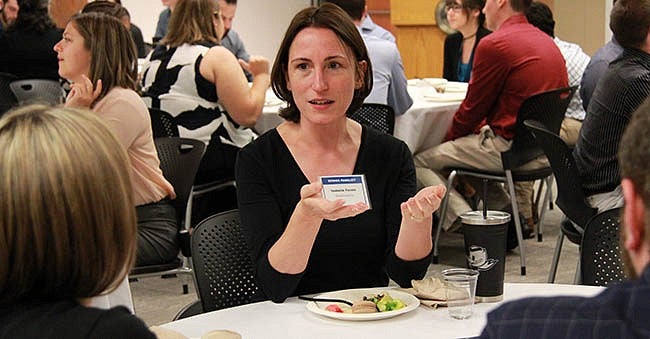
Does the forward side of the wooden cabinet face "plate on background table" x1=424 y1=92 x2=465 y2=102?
yes

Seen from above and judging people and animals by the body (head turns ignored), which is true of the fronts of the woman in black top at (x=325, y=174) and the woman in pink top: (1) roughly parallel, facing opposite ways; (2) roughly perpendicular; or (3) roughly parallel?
roughly perpendicular

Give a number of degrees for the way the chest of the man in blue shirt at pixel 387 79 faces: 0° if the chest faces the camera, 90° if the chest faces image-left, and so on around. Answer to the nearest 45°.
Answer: approximately 180°

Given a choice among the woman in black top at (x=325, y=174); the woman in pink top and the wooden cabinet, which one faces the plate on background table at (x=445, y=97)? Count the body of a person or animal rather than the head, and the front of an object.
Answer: the wooden cabinet

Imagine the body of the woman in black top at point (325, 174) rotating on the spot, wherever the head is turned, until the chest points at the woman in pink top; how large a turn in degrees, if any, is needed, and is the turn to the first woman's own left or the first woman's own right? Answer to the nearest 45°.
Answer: approximately 135° to the first woman's own right

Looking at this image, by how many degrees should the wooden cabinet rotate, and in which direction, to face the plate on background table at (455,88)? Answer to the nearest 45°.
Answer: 0° — it already faces it

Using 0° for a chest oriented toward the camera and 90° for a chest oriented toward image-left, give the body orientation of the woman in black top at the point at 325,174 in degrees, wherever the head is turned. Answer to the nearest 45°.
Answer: approximately 0°
